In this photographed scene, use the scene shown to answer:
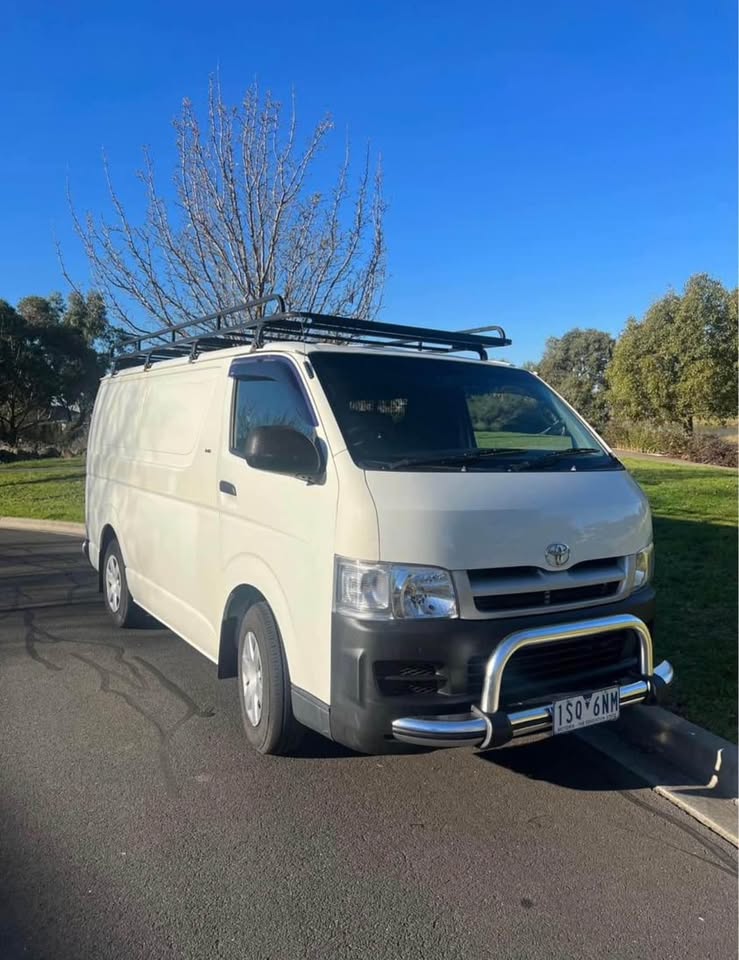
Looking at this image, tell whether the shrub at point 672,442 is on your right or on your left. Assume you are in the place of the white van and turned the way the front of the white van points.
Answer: on your left

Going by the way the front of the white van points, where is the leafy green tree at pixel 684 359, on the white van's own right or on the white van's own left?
on the white van's own left

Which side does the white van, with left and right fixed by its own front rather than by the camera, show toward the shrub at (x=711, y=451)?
left

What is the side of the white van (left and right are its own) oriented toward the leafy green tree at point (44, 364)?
back

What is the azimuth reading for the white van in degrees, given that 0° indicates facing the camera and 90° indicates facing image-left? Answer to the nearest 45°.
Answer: approximately 315°
